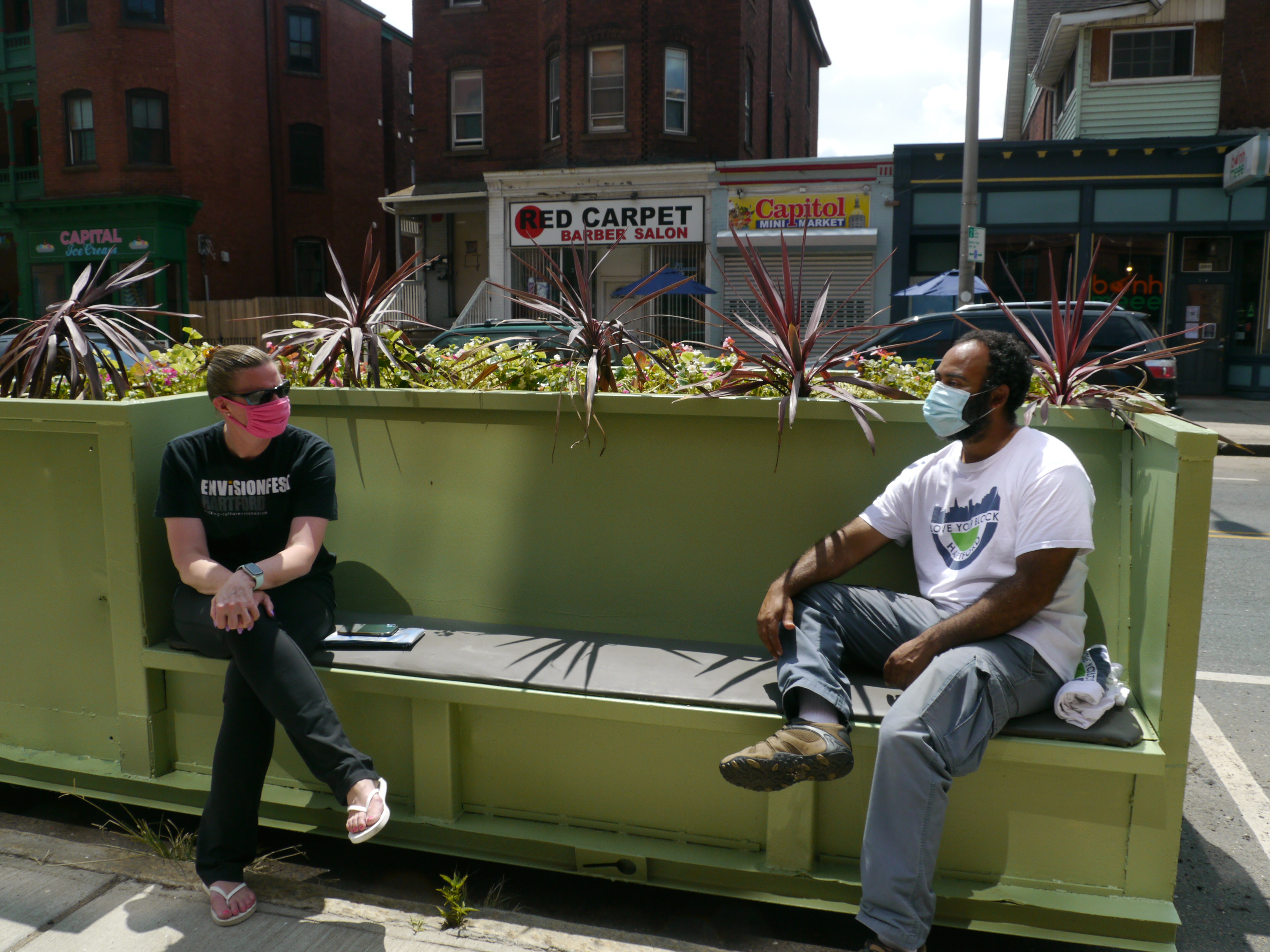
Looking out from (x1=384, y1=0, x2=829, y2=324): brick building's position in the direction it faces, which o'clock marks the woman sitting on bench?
The woman sitting on bench is roughly at 12 o'clock from the brick building.

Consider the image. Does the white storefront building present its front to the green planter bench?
yes

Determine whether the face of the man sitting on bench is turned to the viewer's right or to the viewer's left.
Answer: to the viewer's left

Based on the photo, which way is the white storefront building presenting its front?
toward the camera

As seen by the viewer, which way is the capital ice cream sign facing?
toward the camera

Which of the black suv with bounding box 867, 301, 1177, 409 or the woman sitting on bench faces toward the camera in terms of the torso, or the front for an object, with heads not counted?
the woman sitting on bench

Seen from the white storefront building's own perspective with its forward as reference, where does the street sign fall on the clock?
The street sign is roughly at 11 o'clock from the white storefront building.

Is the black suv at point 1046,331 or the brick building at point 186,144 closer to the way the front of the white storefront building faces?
the black suv

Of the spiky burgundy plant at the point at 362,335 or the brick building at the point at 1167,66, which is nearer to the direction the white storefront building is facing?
the spiky burgundy plant

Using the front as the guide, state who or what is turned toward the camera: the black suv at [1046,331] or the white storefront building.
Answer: the white storefront building

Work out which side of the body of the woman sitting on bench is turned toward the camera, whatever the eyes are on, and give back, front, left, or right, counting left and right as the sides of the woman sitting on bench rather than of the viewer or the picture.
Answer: front

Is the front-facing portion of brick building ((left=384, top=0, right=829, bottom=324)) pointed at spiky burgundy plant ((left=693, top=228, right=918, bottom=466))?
yes

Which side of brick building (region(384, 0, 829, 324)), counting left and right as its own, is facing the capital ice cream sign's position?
right

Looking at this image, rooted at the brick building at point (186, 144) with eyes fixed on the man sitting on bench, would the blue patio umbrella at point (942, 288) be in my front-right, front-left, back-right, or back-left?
front-left

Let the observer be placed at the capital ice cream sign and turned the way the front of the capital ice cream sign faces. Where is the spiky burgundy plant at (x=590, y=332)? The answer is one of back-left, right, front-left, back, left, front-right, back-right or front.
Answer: front

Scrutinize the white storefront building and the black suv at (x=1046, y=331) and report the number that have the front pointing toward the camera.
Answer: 1

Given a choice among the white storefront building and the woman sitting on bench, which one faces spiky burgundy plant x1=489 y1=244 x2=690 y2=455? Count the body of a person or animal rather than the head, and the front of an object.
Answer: the white storefront building

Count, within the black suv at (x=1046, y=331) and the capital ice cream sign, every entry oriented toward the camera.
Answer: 1
